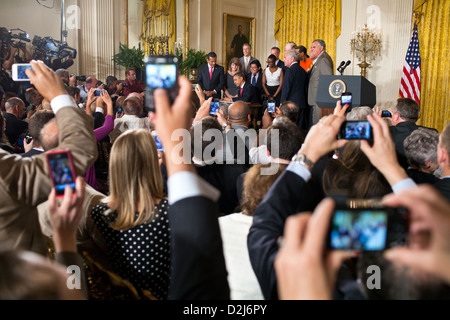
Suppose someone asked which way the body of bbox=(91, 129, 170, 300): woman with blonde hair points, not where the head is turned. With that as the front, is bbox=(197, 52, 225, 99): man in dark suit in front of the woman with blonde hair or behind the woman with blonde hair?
in front

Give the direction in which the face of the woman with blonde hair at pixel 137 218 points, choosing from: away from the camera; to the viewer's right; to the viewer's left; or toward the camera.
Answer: away from the camera

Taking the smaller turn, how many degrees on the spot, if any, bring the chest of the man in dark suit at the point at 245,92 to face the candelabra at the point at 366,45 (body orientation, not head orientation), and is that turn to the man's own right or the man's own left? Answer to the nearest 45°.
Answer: approximately 180°

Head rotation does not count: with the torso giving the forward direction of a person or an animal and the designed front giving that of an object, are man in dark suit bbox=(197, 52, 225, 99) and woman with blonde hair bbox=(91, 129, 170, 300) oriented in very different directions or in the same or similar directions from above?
very different directions

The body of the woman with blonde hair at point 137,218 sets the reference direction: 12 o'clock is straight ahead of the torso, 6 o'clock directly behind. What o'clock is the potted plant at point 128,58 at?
The potted plant is roughly at 12 o'clock from the woman with blonde hair.

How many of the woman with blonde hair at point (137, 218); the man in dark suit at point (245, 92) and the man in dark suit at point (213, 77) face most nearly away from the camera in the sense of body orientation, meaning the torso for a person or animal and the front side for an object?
1

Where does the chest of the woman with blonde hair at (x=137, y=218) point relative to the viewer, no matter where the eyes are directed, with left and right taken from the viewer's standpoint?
facing away from the viewer

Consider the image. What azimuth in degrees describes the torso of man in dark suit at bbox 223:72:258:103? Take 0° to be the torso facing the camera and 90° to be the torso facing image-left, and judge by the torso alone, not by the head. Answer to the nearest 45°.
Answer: approximately 45°

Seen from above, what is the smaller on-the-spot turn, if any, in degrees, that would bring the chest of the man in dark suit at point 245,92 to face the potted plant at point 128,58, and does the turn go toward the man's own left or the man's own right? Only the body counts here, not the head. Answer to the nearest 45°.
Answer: approximately 90° to the man's own right

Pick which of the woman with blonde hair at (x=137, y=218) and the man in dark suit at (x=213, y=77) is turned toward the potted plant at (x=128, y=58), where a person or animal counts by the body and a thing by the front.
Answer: the woman with blonde hair

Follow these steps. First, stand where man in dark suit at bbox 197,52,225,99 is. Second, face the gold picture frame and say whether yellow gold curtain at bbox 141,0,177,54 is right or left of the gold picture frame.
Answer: left

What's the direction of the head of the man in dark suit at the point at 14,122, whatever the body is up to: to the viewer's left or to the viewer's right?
to the viewer's right

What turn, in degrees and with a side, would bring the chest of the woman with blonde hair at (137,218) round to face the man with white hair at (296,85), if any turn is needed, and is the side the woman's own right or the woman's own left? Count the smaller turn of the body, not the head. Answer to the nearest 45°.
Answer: approximately 45° to the woman's own right
